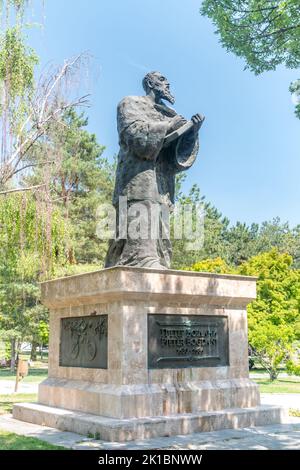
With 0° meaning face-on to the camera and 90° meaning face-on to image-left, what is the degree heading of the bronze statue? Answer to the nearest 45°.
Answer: approximately 315°

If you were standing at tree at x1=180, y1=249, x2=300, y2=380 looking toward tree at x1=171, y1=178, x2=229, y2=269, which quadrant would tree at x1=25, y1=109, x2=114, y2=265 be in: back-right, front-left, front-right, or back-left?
front-left

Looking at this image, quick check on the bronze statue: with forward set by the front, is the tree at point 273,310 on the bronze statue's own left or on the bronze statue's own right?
on the bronze statue's own left

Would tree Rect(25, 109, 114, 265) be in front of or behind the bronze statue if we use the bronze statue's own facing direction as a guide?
behind

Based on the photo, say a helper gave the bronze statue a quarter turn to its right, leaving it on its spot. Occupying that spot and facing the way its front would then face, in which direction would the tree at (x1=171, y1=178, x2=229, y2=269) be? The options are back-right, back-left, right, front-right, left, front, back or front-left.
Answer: back-right

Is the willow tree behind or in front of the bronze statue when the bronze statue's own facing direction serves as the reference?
behind
